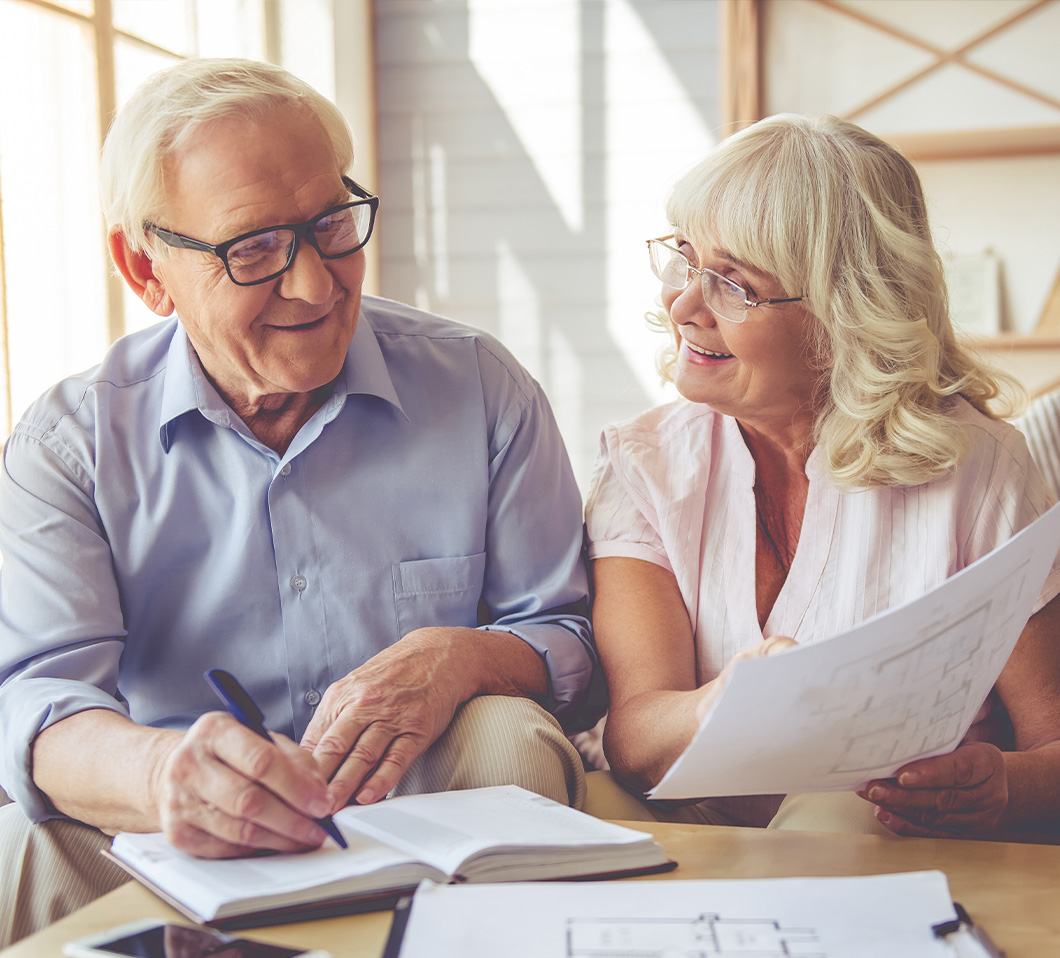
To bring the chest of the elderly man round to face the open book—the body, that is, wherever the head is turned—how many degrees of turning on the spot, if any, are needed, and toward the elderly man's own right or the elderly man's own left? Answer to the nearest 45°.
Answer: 0° — they already face it

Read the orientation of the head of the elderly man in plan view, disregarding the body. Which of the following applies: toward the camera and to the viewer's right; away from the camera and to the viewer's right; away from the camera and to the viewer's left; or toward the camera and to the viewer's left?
toward the camera and to the viewer's right

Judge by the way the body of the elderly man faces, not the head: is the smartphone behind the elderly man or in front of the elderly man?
in front

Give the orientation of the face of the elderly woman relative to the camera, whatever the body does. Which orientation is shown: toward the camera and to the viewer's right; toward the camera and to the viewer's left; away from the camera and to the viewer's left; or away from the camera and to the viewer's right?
toward the camera and to the viewer's left

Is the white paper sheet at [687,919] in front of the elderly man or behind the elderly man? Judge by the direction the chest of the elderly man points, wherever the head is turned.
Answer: in front

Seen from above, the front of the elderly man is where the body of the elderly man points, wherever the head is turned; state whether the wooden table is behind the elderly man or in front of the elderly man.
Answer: in front

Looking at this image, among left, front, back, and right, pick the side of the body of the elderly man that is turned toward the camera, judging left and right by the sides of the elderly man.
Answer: front
